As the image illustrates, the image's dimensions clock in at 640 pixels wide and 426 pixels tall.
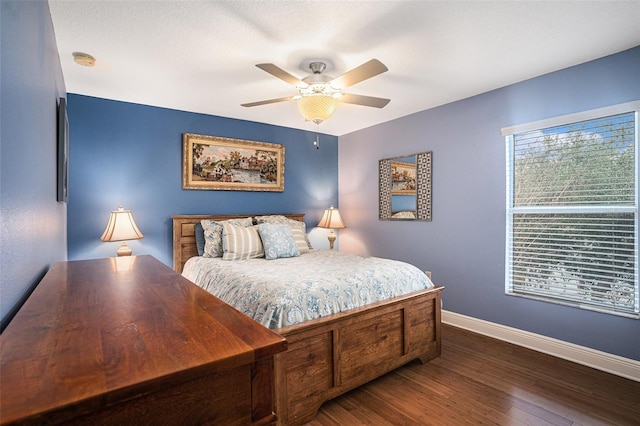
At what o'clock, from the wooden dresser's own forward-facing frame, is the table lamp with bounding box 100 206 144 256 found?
The table lamp is roughly at 9 o'clock from the wooden dresser.

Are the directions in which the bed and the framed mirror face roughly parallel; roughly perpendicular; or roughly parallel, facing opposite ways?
roughly perpendicular

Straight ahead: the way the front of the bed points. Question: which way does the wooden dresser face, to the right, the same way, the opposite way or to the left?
to the left

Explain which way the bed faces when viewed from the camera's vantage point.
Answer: facing the viewer and to the right of the viewer

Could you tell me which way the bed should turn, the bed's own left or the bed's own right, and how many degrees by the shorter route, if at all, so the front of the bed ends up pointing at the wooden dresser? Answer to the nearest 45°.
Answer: approximately 90° to the bed's own right

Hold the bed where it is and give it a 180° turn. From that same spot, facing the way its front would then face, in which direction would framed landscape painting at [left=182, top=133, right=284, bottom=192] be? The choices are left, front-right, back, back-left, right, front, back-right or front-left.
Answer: front

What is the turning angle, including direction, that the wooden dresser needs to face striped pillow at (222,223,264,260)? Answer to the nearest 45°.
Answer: approximately 90° to its left

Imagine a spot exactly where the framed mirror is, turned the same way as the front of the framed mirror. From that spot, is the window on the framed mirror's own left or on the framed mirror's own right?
on the framed mirror's own left

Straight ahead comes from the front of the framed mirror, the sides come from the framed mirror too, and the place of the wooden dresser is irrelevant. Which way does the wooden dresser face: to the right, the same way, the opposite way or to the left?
the opposite way

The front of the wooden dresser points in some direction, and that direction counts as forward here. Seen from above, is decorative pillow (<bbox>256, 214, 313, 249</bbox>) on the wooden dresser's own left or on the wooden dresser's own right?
on the wooden dresser's own left

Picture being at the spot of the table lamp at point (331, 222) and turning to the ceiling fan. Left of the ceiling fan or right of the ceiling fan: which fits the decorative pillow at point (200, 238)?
right

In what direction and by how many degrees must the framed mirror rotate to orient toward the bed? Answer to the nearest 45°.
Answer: approximately 45° to its left

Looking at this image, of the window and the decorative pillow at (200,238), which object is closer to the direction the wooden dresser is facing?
the window

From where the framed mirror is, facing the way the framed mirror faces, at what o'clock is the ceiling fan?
The ceiling fan is roughly at 11 o'clock from the framed mirror.

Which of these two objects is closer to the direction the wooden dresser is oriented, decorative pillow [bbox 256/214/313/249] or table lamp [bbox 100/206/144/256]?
the decorative pillow

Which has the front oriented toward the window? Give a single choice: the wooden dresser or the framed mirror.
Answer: the wooden dresser

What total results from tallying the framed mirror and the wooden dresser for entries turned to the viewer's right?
1

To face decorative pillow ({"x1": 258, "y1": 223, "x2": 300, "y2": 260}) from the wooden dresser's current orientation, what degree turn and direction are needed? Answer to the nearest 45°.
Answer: approximately 45° to its left
